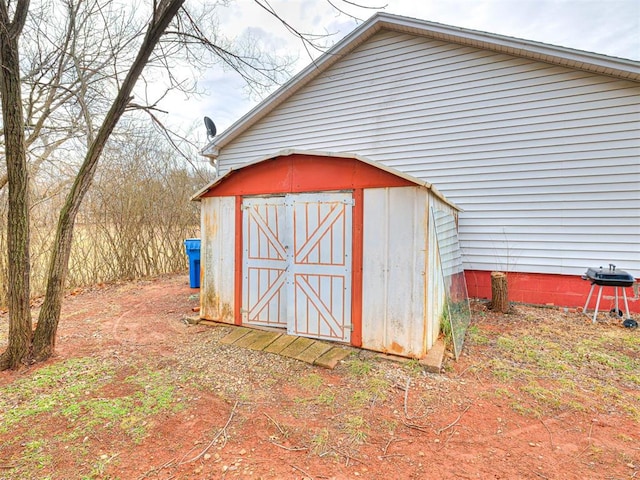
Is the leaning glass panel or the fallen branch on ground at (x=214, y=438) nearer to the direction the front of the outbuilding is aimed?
the fallen branch on ground

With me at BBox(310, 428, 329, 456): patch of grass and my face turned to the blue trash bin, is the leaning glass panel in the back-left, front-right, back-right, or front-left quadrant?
front-right

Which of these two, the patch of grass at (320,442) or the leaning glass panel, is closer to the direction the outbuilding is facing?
the patch of grass

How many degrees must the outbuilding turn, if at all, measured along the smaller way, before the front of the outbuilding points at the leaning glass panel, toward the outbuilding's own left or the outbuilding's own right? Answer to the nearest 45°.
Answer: approximately 135° to the outbuilding's own left

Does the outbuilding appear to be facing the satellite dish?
no

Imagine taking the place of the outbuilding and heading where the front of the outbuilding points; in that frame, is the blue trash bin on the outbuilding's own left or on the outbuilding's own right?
on the outbuilding's own right

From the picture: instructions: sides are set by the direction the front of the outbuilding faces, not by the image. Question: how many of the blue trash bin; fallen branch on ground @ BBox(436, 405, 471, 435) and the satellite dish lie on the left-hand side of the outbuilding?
1

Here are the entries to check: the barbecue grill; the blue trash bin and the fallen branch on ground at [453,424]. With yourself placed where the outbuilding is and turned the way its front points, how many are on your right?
1

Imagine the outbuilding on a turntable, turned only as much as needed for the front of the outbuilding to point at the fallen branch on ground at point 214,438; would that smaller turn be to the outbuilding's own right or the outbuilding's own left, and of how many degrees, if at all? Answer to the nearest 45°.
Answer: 0° — it already faces it

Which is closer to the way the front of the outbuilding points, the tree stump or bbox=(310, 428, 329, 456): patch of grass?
the patch of grass

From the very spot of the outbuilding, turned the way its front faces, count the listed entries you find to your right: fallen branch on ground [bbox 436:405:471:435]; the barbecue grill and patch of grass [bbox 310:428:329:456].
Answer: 0

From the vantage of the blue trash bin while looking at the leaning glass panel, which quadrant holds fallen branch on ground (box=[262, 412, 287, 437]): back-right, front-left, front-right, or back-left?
front-right

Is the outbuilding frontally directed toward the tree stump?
no

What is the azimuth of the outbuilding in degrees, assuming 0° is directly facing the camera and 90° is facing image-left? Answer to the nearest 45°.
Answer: approximately 45°

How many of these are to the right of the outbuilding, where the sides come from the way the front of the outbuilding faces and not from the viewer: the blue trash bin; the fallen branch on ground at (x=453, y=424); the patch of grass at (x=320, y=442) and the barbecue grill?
1

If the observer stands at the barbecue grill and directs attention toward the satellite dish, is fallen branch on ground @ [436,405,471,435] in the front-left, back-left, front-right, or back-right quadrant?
front-left

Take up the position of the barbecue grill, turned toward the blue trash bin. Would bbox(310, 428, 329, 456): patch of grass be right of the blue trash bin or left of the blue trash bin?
left
